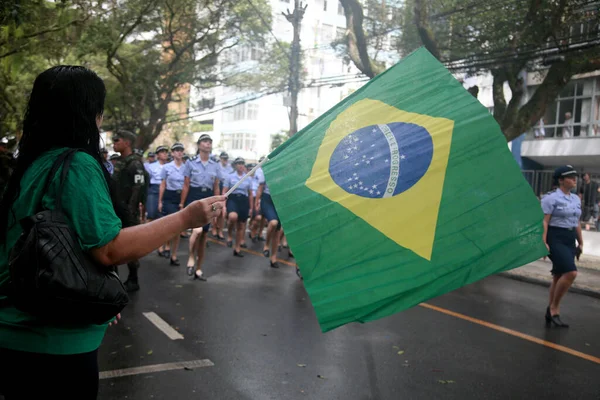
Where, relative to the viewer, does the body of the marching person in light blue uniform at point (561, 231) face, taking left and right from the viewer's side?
facing the viewer and to the right of the viewer

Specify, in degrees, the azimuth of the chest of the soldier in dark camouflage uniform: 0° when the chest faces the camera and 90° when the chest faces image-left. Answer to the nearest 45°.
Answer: approximately 45°

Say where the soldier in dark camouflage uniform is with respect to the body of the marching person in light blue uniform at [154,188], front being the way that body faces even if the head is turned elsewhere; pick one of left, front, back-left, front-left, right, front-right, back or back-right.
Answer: front-right

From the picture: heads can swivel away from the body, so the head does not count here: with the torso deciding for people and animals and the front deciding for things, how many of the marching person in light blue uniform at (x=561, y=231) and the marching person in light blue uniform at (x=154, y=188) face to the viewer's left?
0

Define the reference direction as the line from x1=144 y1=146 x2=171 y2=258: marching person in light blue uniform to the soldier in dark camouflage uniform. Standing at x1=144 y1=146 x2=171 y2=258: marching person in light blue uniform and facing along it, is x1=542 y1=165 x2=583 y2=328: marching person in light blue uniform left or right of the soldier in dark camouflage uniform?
left

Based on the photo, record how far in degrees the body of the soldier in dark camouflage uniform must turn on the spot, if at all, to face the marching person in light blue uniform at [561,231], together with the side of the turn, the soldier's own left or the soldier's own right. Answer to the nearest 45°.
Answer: approximately 90° to the soldier's own left

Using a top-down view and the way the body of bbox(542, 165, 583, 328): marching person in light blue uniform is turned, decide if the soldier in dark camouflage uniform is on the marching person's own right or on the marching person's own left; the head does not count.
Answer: on the marching person's own right

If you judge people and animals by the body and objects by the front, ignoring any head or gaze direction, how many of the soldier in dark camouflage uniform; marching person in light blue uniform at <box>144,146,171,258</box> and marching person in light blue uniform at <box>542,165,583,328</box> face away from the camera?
0

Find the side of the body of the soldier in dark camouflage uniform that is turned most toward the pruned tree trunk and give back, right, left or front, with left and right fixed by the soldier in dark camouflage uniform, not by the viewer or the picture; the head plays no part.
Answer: back

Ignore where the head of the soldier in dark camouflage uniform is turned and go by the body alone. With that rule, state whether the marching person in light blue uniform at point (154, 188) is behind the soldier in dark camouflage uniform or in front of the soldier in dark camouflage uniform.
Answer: behind

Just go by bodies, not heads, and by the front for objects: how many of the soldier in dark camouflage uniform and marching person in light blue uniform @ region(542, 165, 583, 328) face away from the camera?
0

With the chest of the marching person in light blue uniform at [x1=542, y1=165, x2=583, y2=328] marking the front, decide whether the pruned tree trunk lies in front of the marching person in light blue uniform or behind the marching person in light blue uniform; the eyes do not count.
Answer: behind
